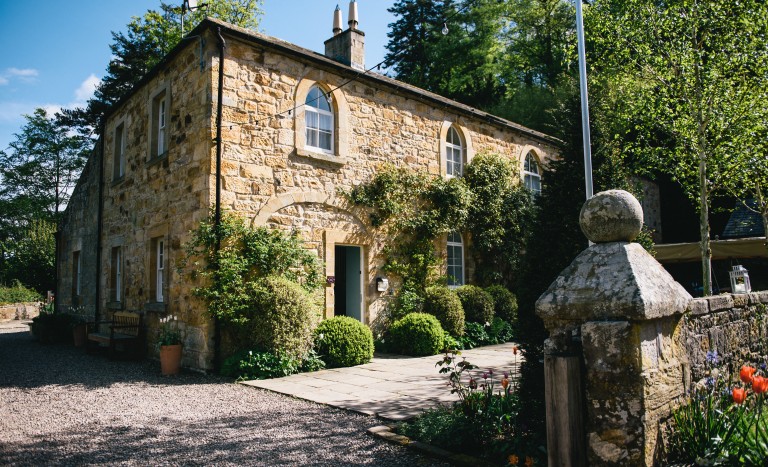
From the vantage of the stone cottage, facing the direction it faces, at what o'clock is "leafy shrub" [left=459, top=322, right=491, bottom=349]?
The leafy shrub is roughly at 10 o'clock from the stone cottage.

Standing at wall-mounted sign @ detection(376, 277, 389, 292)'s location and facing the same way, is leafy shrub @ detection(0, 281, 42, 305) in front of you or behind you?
behind

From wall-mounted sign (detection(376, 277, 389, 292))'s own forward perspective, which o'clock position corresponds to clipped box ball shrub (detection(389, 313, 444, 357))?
The clipped box ball shrub is roughly at 12 o'clock from the wall-mounted sign.

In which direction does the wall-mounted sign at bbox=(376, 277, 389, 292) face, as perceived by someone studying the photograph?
facing the viewer and to the right of the viewer

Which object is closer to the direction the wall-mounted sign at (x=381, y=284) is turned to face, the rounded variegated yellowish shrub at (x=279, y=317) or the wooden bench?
the rounded variegated yellowish shrub

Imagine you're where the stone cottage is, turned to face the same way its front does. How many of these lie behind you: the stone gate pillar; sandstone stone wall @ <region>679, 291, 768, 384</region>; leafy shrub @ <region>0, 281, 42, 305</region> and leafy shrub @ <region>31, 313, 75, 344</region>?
2

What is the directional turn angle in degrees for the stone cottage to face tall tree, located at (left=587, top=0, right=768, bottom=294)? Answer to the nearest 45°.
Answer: approximately 45° to its left

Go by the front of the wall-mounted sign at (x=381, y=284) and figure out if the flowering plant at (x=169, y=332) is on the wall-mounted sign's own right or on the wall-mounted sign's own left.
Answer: on the wall-mounted sign's own right

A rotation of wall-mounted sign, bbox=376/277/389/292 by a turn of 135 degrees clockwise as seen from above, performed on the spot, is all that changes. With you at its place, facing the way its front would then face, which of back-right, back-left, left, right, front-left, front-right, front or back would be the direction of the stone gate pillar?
left

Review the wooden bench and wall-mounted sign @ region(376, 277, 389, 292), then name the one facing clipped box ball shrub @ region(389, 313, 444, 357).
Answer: the wall-mounted sign

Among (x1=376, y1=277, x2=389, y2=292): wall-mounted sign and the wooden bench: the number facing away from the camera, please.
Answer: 0

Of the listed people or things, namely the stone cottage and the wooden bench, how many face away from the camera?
0

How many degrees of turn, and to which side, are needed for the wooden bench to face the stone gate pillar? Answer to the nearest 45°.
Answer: approximately 45° to its left

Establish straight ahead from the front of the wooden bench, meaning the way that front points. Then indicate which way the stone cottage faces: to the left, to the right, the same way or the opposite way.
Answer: to the left

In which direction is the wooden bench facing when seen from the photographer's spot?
facing the viewer and to the left of the viewer

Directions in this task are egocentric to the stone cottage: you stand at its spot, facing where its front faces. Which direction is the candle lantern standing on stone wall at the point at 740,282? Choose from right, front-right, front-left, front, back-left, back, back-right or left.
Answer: front
